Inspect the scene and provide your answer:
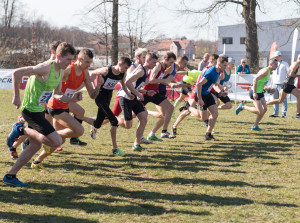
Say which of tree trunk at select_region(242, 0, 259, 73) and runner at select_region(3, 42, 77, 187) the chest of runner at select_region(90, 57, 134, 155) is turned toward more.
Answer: the runner

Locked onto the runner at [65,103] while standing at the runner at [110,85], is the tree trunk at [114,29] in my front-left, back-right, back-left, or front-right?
back-right

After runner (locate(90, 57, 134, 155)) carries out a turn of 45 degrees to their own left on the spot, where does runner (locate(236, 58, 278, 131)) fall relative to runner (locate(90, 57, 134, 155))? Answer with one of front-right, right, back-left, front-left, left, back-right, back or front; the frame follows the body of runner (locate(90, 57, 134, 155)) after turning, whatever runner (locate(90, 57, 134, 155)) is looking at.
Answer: front-left

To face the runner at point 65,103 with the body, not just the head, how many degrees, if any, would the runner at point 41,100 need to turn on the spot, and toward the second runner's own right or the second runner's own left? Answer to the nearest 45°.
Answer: approximately 90° to the second runner's own left
